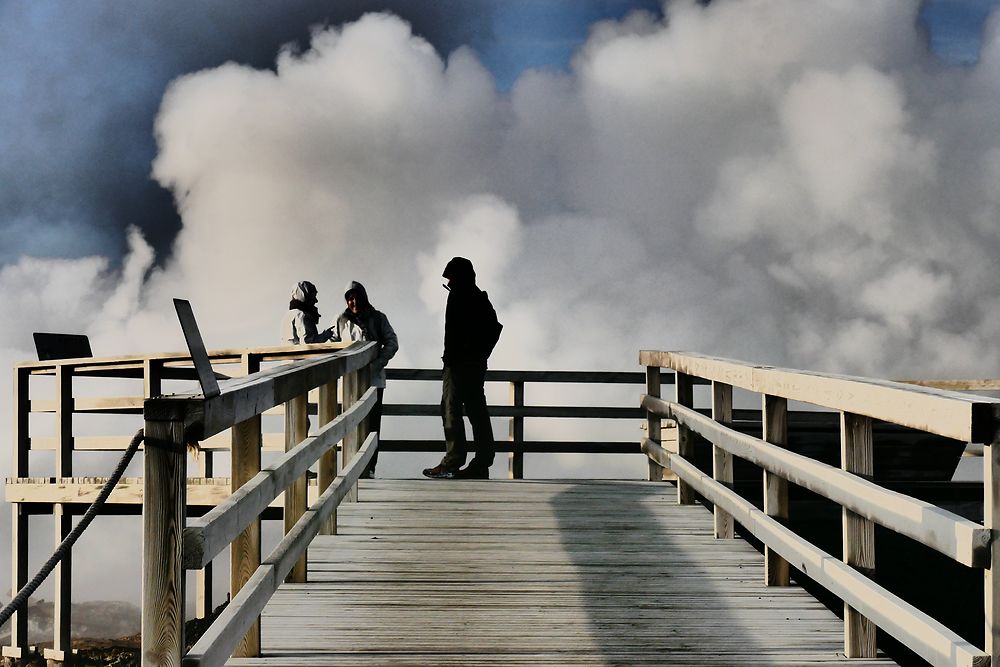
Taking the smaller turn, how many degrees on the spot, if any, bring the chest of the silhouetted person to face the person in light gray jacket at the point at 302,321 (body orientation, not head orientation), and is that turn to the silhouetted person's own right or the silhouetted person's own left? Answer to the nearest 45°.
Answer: approximately 45° to the silhouetted person's own right

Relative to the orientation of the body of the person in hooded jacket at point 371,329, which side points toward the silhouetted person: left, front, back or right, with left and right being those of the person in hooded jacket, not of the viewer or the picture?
left

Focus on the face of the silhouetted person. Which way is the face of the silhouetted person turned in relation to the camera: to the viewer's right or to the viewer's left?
to the viewer's left

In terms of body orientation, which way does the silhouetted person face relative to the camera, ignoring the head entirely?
to the viewer's left

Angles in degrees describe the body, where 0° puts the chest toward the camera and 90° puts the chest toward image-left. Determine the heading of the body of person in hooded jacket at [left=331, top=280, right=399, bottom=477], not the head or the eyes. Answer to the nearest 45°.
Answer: approximately 45°
